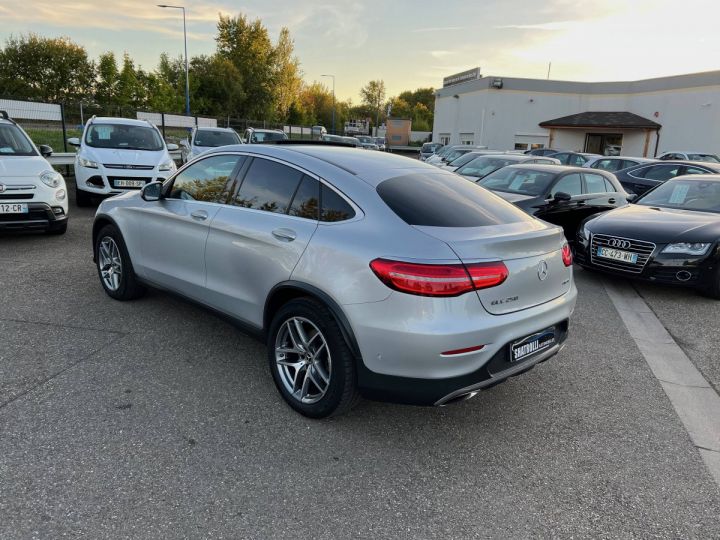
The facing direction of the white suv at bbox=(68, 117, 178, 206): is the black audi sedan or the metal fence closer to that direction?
the black audi sedan

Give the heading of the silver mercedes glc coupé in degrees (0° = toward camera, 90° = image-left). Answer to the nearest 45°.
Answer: approximately 135°

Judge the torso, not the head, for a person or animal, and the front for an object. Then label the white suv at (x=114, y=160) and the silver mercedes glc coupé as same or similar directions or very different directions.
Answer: very different directions

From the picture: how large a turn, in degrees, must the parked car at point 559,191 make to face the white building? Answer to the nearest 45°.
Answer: approximately 135° to its right

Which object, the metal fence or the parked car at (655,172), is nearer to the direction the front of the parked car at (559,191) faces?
the metal fence

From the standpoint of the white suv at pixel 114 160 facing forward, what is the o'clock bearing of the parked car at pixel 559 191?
The parked car is roughly at 10 o'clock from the white suv.

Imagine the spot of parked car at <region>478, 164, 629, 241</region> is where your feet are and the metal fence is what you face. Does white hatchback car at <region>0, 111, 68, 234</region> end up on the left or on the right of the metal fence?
left

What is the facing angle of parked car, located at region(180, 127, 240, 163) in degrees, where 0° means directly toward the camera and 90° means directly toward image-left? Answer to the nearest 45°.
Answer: approximately 0°

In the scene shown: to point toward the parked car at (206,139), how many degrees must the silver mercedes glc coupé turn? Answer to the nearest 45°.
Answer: approximately 45° to its right

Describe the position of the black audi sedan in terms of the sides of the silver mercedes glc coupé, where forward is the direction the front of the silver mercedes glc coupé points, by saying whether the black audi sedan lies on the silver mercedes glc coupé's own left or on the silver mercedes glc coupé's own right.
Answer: on the silver mercedes glc coupé's own right

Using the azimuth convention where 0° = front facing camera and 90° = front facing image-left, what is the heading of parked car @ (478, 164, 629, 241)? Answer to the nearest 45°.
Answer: approximately 45°
